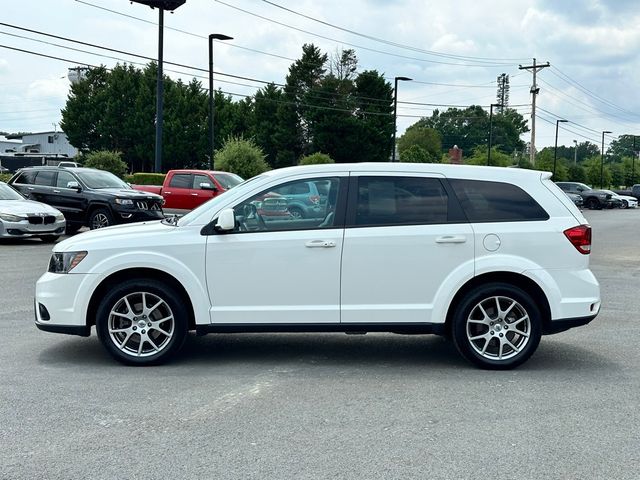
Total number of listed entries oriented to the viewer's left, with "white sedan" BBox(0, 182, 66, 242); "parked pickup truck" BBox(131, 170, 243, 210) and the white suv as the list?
1

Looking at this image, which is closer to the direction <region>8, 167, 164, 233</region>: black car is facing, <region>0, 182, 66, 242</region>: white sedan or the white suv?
the white suv

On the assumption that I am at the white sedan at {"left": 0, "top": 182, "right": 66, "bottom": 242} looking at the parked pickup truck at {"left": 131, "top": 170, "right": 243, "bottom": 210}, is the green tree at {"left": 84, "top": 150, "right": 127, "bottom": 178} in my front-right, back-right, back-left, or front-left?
front-left

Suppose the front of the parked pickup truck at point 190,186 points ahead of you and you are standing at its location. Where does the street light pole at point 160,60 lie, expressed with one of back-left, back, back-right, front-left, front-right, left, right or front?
back-left

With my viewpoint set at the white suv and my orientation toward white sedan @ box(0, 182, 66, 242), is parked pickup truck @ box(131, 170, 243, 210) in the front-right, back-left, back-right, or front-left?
front-right

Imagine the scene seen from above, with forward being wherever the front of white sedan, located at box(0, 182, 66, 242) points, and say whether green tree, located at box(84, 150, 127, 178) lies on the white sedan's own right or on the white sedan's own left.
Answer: on the white sedan's own left

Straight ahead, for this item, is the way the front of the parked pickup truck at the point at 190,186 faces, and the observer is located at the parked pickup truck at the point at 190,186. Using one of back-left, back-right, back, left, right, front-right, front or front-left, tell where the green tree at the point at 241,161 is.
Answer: back-left

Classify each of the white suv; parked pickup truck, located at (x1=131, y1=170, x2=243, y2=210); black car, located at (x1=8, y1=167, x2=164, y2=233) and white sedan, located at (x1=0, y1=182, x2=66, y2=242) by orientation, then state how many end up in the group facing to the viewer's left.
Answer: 1

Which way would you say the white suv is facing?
to the viewer's left

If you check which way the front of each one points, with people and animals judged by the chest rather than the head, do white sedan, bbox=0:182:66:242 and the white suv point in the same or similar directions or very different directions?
very different directions

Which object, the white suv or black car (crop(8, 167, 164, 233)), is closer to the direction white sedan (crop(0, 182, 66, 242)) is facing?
the white suv

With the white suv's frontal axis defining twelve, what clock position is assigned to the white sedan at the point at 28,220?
The white sedan is roughly at 2 o'clock from the white suv.

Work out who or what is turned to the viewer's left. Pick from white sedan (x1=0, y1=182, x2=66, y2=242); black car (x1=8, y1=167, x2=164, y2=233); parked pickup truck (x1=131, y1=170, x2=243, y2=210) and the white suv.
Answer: the white suv

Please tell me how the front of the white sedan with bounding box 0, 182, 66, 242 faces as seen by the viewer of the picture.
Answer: facing the viewer and to the right of the viewer

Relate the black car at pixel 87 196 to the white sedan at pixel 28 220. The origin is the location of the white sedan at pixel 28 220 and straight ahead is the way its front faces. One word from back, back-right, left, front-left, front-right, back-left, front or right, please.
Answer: left

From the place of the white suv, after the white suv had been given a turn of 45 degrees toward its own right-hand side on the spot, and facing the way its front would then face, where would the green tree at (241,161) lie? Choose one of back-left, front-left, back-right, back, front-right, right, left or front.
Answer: front-right
